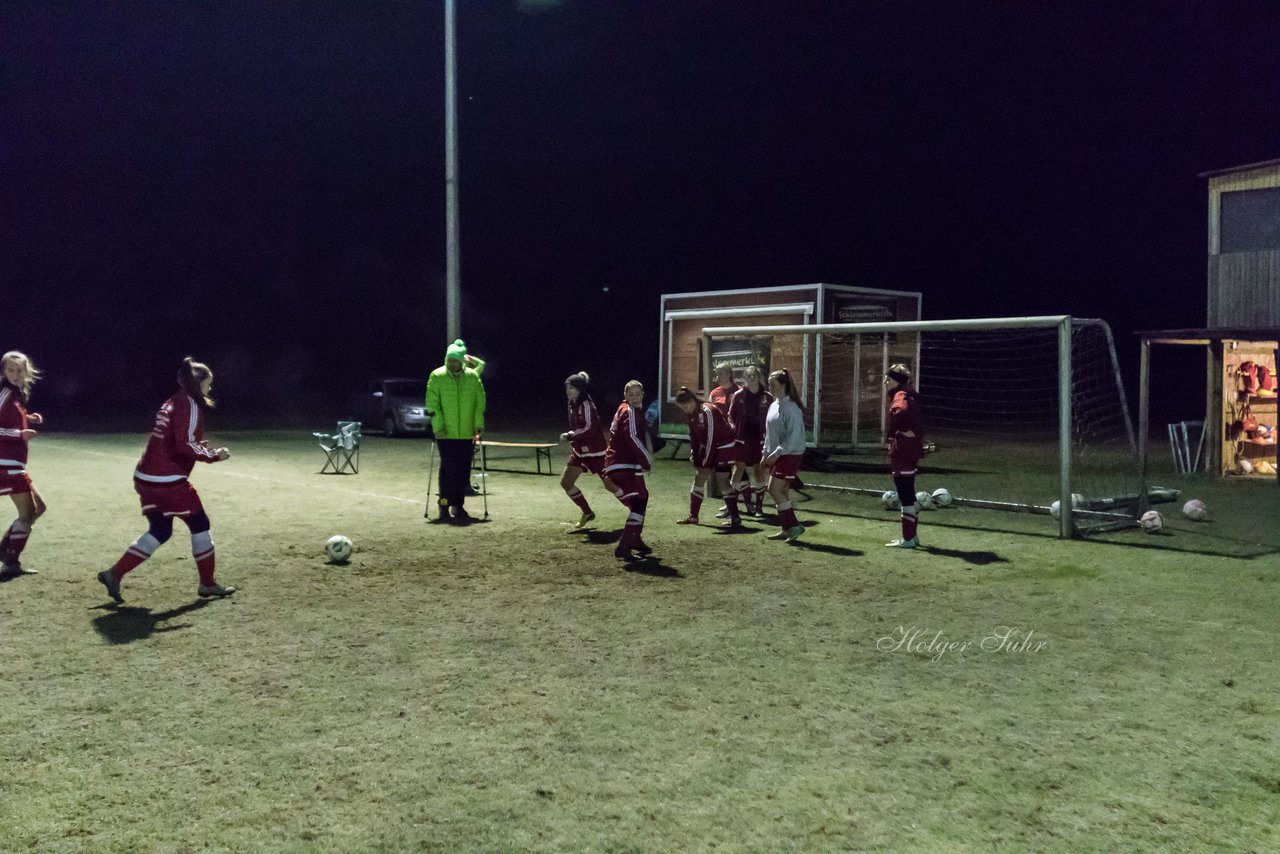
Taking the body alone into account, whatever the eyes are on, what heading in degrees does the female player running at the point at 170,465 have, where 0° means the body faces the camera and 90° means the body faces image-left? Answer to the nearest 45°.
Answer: approximately 270°

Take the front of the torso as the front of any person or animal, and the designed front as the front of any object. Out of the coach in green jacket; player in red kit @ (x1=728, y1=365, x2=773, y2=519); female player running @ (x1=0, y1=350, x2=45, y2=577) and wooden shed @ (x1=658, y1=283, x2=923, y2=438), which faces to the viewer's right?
the female player running

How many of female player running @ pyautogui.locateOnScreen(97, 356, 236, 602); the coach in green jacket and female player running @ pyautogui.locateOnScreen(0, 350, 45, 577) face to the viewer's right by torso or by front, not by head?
2

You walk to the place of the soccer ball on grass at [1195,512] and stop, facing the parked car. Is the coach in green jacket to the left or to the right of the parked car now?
left

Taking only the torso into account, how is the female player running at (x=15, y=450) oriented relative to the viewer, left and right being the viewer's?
facing to the right of the viewer

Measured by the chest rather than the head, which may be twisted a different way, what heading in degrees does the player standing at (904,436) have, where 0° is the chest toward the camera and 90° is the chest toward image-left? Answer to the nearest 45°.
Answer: approximately 90°

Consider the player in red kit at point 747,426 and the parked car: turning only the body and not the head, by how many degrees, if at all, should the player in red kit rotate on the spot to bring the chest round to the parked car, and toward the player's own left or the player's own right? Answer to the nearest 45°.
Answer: approximately 135° to the player's own right

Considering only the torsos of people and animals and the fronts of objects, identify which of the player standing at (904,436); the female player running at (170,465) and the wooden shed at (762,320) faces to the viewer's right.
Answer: the female player running

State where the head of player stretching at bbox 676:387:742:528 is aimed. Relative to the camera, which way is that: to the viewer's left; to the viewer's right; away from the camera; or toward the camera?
to the viewer's left
